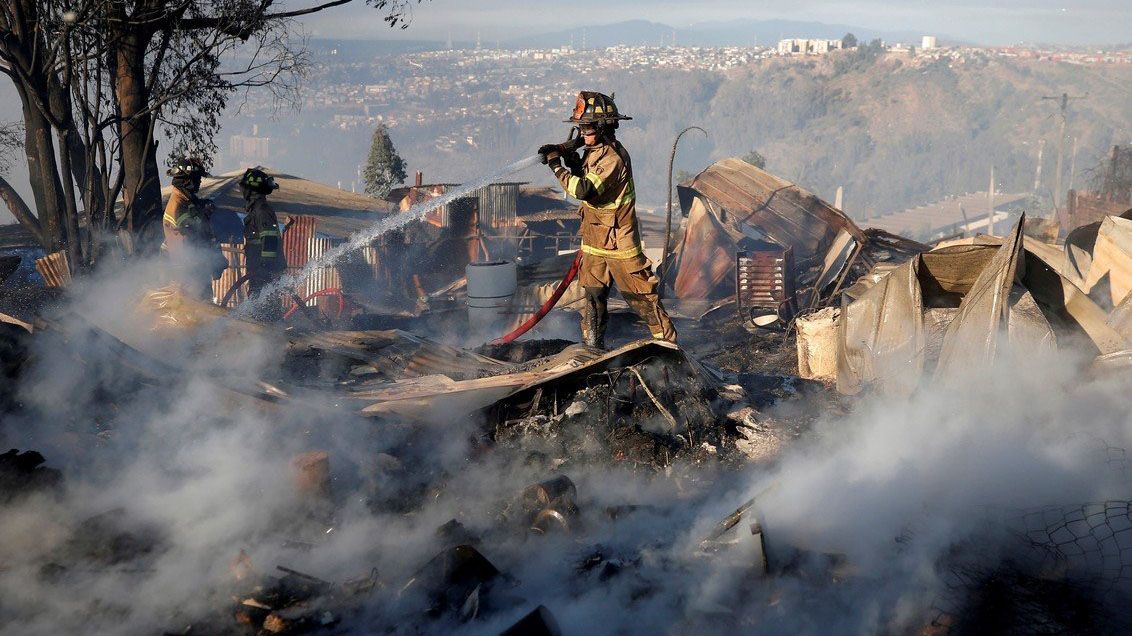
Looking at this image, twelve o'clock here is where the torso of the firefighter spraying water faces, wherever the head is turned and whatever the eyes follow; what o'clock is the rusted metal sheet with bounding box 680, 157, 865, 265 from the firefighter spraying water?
The rusted metal sheet is roughly at 5 o'clock from the firefighter spraying water.

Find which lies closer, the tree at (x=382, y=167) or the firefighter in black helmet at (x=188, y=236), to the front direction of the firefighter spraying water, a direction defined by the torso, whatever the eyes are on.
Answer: the firefighter in black helmet

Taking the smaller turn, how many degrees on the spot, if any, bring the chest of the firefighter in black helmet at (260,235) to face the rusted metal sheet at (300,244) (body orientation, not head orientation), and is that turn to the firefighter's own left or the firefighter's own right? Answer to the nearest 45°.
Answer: approximately 45° to the firefighter's own left
